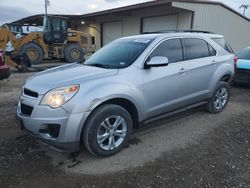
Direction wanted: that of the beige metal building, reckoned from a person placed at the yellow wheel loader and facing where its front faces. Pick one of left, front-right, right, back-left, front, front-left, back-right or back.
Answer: back

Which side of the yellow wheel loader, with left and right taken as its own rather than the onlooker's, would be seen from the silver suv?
left

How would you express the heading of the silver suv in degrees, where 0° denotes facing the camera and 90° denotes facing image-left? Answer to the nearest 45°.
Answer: approximately 45°

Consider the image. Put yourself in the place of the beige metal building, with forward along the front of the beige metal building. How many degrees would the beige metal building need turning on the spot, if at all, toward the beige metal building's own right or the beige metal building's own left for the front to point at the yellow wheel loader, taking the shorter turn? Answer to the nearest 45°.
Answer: approximately 45° to the beige metal building's own right

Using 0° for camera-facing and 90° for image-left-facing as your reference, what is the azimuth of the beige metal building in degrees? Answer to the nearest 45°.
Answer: approximately 45°

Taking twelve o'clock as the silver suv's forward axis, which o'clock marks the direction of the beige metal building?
The beige metal building is roughly at 5 o'clock from the silver suv.

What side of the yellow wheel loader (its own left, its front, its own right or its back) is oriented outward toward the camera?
left

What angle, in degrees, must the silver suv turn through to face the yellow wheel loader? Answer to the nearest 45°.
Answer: approximately 135° to its right
